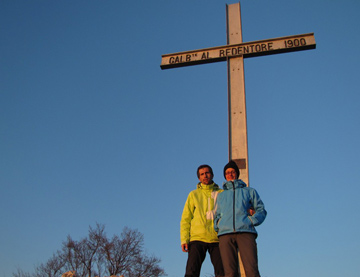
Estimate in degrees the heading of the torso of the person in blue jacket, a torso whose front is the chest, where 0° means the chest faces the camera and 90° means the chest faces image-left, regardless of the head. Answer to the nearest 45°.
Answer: approximately 0°
